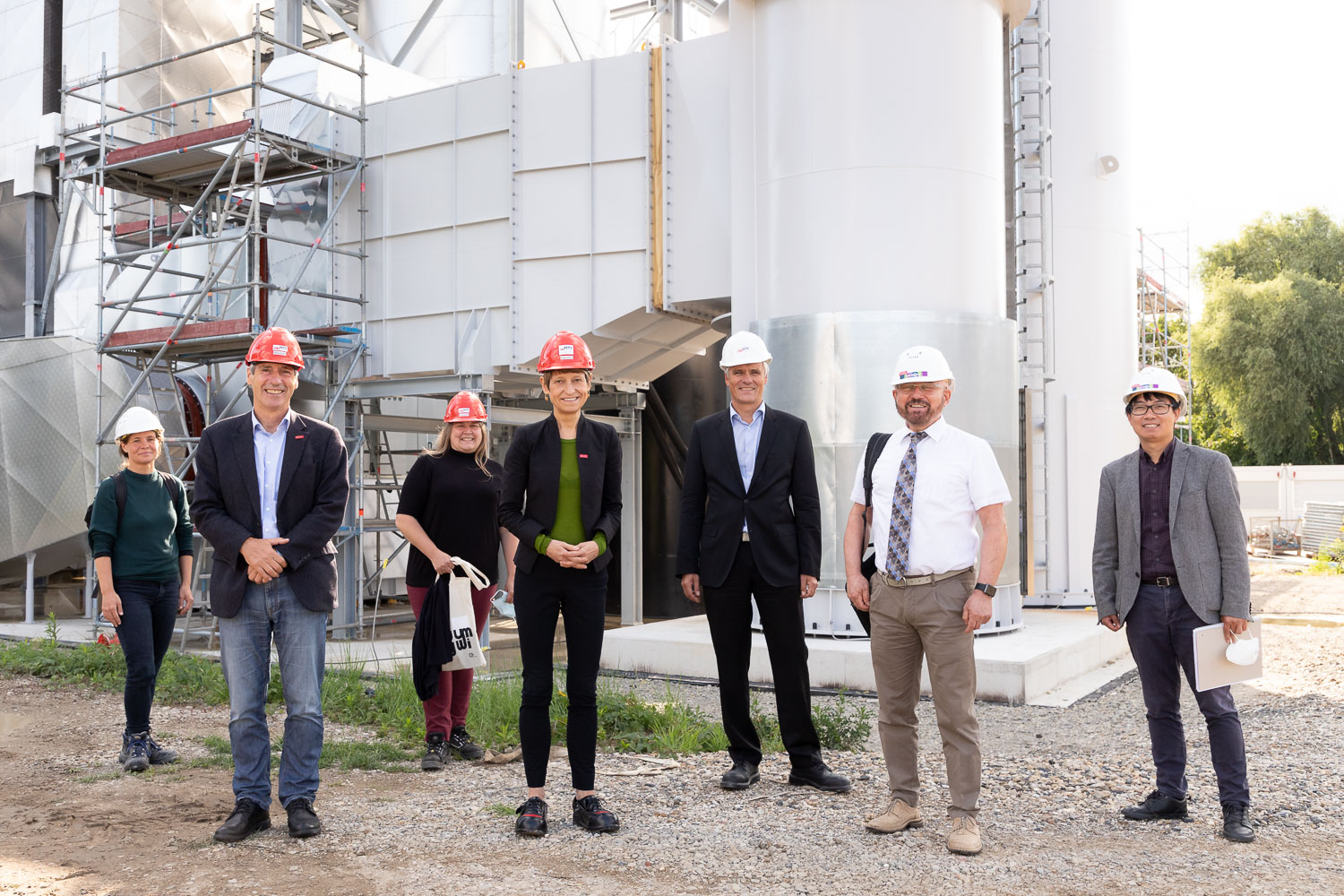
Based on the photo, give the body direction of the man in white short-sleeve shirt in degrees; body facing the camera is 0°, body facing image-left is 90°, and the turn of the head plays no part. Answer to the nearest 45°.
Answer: approximately 45°

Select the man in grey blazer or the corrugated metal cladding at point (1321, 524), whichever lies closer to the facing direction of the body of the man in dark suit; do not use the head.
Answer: the man in grey blazer

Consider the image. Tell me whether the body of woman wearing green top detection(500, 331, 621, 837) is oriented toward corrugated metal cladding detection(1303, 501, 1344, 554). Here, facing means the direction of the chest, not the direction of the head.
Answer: no

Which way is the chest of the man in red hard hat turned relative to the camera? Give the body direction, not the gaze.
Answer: toward the camera

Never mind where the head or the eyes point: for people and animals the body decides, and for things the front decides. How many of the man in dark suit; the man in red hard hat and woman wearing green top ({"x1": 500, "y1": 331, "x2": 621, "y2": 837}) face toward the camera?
3

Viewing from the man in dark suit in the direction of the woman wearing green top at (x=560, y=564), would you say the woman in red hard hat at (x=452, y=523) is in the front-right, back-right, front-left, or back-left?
front-right

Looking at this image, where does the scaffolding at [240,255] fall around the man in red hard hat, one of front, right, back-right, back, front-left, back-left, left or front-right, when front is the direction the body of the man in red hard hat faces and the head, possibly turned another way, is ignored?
back

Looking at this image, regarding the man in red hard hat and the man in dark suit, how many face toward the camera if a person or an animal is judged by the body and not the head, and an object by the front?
2

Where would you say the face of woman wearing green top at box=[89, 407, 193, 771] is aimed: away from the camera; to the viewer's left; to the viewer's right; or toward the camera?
toward the camera

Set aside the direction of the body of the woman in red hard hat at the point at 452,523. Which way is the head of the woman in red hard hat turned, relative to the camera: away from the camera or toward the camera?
toward the camera

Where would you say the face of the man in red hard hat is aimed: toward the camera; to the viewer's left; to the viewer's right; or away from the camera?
toward the camera

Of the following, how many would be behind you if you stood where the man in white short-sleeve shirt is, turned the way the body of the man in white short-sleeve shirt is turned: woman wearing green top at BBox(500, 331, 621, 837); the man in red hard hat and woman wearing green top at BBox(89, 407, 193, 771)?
0

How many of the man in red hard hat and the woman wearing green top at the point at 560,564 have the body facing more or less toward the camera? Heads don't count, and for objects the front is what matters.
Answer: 2

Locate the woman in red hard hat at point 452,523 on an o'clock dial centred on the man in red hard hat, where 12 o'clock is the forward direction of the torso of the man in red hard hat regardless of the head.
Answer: The woman in red hard hat is roughly at 7 o'clock from the man in red hard hat.

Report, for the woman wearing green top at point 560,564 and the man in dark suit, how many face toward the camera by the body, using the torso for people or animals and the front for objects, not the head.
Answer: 2

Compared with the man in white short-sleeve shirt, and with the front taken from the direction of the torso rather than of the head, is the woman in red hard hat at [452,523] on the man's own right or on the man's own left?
on the man's own right

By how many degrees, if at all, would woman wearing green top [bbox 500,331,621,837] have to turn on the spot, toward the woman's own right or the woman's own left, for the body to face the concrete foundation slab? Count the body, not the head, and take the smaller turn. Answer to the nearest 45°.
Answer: approximately 135° to the woman's own left

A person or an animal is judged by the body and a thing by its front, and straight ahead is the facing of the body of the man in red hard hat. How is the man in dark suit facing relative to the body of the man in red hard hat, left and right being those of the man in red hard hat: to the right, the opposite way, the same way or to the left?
the same way

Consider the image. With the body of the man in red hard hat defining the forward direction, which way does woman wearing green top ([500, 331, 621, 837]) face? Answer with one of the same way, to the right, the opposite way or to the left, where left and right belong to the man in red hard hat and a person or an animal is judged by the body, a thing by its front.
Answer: the same way
